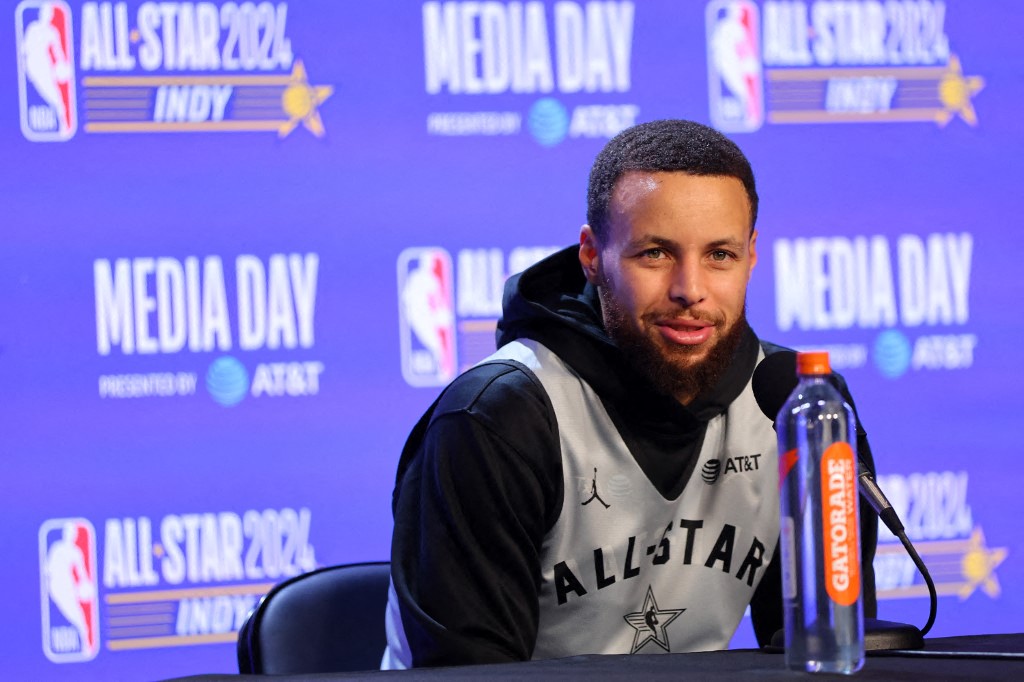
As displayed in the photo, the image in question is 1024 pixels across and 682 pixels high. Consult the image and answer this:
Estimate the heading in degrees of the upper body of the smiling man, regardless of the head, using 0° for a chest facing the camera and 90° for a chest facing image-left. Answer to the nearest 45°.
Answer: approximately 315°
